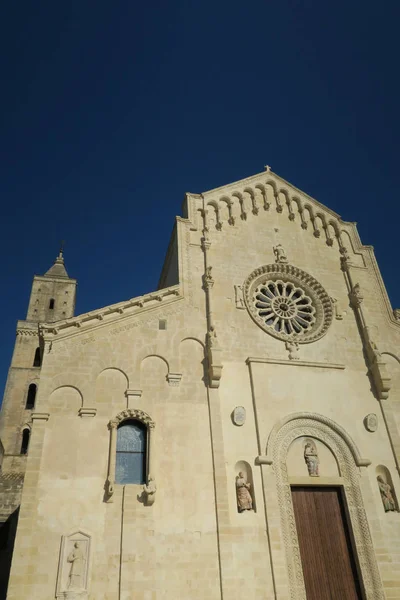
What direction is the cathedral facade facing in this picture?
toward the camera

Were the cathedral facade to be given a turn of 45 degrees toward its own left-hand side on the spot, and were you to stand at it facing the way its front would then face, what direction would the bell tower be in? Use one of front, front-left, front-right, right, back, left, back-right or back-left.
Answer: back
